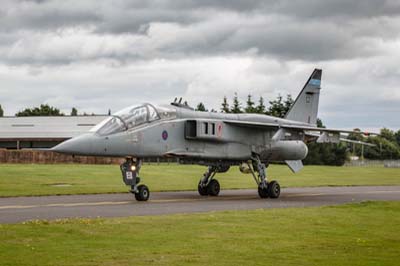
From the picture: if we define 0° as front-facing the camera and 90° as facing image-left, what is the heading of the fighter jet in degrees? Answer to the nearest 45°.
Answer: approximately 45°
